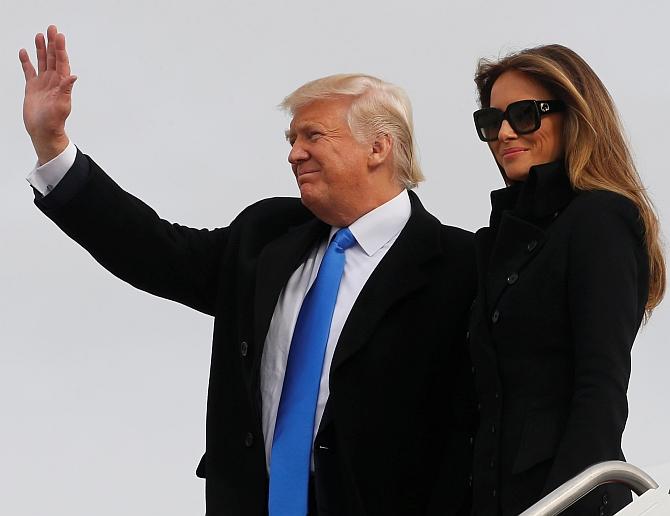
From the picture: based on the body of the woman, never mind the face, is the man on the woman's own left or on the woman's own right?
on the woman's own right

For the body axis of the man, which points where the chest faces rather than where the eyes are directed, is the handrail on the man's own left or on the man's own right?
on the man's own left

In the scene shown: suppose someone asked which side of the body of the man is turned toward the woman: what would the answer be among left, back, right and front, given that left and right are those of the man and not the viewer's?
left
